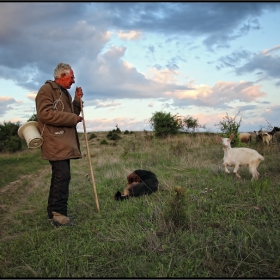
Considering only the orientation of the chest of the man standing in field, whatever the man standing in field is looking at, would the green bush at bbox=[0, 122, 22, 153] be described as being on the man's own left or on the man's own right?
on the man's own left

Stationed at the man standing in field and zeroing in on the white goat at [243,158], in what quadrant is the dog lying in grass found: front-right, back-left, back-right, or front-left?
front-left

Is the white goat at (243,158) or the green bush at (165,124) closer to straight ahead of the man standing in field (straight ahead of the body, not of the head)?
the white goat

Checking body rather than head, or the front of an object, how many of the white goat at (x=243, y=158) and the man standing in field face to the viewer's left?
1

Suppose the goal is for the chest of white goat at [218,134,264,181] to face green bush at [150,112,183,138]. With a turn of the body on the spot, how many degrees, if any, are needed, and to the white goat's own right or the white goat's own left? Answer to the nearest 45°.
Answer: approximately 90° to the white goat's own right

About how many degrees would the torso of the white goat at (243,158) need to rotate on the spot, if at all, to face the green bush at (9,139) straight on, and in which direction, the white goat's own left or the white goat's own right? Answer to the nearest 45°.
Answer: approximately 45° to the white goat's own right

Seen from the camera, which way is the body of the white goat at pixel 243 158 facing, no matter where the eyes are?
to the viewer's left

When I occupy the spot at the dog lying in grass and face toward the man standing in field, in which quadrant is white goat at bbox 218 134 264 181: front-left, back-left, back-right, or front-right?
back-left

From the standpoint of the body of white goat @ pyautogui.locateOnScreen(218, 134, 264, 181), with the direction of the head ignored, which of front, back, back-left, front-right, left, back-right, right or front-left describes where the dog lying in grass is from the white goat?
front-left

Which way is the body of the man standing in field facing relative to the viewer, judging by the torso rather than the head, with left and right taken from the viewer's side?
facing to the right of the viewer

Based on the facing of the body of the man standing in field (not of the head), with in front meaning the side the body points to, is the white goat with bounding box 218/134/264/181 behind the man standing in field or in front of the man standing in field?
in front

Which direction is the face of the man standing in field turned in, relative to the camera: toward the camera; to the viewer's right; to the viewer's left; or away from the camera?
to the viewer's right

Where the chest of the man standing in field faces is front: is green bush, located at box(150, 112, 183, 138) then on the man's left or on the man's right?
on the man's left
